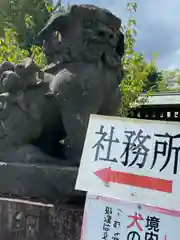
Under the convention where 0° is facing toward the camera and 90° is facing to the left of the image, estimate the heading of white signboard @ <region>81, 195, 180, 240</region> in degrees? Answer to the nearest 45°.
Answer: approximately 0°

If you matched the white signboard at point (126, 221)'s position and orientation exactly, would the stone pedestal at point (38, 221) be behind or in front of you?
behind

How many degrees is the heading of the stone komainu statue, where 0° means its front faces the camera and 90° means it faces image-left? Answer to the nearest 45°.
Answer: approximately 315°
